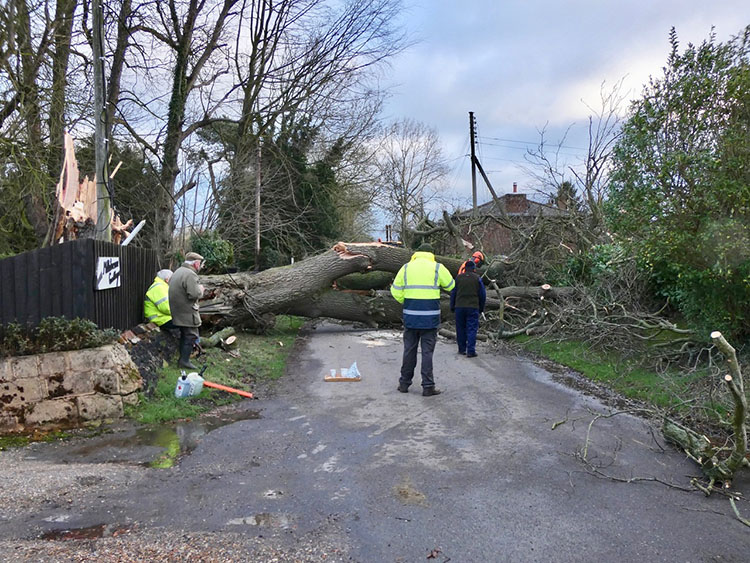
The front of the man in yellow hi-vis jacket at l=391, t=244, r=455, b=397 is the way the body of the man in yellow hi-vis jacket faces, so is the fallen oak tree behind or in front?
in front

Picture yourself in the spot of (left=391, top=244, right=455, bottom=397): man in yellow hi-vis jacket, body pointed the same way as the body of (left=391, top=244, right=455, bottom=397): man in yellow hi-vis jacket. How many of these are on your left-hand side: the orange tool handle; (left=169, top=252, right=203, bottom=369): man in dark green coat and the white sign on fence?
3

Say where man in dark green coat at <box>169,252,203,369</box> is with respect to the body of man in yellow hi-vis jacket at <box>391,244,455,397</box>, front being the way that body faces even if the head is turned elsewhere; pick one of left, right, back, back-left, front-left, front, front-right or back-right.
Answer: left

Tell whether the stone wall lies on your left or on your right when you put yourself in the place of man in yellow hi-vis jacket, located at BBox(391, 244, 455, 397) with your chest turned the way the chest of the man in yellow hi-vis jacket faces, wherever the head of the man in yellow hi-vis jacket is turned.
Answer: on your left

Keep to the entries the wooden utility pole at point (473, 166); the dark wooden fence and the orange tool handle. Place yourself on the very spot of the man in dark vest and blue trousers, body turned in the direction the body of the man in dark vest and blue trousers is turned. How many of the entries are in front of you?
1

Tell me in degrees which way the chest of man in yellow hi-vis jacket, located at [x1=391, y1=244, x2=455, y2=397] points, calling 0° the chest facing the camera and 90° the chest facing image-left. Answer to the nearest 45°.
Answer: approximately 180°

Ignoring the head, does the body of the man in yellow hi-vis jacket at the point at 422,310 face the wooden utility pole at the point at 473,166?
yes
